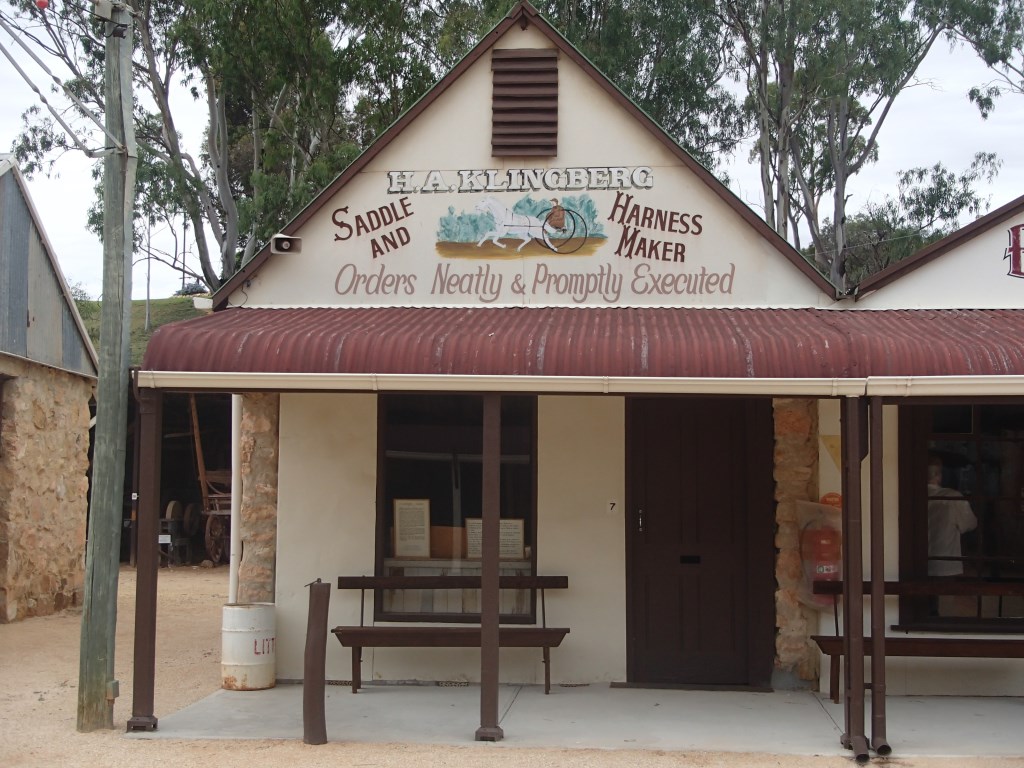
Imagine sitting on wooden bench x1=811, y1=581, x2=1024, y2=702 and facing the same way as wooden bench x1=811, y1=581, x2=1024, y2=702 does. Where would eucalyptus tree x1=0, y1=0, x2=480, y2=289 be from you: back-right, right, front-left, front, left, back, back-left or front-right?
back-right

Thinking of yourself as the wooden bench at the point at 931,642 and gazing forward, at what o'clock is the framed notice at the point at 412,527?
The framed notice is roughly at 3 o'clock from the wooden bench.

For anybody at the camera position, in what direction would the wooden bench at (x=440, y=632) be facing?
facing the viewer

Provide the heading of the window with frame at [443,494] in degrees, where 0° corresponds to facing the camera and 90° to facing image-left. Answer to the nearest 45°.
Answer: approximately 0°

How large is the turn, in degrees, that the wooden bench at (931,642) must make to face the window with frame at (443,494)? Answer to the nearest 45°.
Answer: approximately 90° to its right

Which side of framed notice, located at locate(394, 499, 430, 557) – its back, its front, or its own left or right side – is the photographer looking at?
front

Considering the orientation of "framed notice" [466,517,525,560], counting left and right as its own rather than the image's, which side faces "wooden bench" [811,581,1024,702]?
left

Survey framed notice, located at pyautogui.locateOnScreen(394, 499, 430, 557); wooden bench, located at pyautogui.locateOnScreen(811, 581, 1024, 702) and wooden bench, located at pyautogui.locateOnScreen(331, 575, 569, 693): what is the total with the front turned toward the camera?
3

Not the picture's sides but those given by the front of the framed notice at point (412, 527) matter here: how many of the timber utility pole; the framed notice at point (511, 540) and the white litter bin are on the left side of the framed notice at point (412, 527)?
1

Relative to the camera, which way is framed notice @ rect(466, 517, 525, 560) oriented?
toward the camera

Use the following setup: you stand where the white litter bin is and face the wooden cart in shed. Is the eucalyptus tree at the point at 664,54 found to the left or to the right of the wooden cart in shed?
right

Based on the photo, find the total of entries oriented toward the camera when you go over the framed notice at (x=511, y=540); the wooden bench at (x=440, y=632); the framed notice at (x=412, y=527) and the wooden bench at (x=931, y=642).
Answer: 4

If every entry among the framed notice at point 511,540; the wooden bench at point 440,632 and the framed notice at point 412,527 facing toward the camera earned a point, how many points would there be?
3
